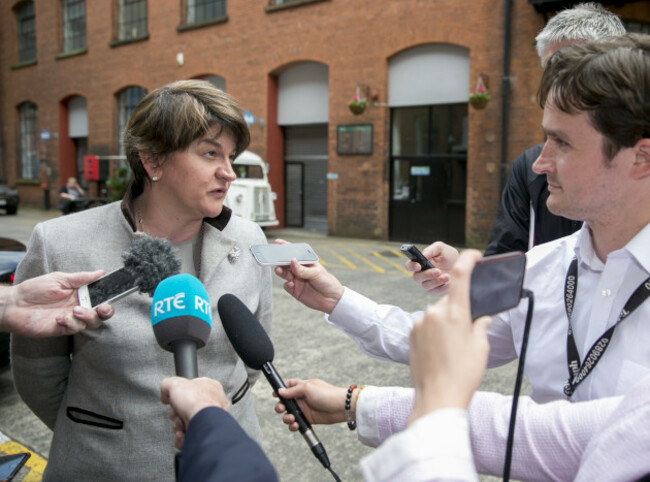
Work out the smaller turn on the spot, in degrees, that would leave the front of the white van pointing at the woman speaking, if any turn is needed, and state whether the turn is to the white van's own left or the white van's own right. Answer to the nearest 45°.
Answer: approximately 45° to the white van's own right

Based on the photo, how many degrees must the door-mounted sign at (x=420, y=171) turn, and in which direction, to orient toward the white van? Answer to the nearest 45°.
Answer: approximately 90° to its right

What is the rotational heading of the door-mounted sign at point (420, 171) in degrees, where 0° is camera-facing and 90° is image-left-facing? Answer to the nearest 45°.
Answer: approximately 0°

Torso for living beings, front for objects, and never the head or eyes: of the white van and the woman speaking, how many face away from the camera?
0

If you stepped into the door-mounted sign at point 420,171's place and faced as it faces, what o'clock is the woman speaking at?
The woman speaking is roughly at 12 o'clock from the door-mounted sign.

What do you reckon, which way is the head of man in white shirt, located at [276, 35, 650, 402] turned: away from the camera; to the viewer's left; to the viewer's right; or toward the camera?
to the viewer's left

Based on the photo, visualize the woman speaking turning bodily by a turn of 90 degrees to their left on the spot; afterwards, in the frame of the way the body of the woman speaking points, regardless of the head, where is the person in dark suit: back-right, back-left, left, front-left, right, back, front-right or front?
back-right

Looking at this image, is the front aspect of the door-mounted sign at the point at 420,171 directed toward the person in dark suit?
yes

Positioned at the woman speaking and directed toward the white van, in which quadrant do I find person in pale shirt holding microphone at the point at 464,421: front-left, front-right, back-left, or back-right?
back-right

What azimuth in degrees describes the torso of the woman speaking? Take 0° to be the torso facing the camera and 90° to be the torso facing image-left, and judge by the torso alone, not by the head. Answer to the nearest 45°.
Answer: approximately 315°
